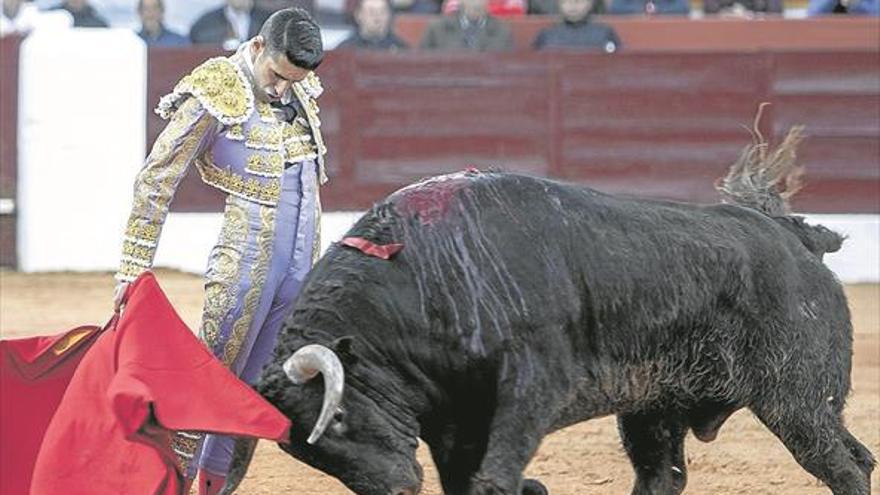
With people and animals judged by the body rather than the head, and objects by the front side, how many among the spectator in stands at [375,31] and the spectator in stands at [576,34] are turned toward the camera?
2

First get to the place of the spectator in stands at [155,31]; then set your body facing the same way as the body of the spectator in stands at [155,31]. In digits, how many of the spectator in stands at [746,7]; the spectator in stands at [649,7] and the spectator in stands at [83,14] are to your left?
2

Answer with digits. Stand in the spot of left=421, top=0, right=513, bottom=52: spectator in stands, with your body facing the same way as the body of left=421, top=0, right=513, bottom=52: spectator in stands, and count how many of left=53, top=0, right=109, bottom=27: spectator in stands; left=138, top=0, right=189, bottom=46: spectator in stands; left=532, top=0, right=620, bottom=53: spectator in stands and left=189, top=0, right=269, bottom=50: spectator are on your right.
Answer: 3

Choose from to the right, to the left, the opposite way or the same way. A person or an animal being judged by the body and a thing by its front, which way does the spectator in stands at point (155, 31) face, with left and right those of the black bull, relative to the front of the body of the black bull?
to the left

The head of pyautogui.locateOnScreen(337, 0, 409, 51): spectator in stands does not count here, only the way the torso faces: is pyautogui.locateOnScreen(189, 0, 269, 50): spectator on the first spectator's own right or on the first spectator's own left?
on the first spectator's own right

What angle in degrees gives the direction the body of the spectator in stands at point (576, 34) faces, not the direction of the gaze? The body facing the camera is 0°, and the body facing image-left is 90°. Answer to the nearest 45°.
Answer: approximately 0°

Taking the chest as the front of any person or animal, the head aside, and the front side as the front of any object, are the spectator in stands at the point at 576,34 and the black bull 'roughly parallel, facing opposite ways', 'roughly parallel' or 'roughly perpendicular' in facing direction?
roughly perpendicular

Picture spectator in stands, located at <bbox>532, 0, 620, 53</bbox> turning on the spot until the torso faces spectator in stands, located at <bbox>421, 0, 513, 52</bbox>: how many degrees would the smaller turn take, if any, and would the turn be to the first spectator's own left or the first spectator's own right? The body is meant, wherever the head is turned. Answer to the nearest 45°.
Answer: approximately 90° to the first spectator's own right

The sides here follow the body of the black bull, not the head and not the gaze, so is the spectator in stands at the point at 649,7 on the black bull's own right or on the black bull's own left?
on the black bull's own right

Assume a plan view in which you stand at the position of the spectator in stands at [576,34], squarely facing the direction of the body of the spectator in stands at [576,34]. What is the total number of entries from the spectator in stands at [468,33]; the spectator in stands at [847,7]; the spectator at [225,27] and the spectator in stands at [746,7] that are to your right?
2

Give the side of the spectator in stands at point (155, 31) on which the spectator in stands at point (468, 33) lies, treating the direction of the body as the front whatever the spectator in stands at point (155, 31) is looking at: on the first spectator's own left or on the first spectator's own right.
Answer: on the first spectator's own left

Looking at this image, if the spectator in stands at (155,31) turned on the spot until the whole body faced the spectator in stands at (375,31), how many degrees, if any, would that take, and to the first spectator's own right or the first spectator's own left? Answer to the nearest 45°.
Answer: approximately 90° to the first spectator's own left
